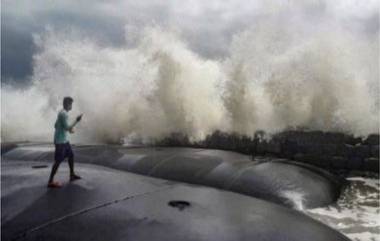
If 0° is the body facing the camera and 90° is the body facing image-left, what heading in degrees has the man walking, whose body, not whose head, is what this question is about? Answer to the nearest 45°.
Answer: approximately 270°

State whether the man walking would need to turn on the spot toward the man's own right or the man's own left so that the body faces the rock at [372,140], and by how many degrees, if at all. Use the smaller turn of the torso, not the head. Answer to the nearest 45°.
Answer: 0° — they already face it

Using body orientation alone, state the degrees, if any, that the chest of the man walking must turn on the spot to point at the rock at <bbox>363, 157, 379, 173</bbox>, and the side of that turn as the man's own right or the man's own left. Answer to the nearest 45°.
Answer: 0° — they already face it

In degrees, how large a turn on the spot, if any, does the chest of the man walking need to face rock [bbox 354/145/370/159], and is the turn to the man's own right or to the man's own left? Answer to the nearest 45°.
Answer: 0° — they already face it
